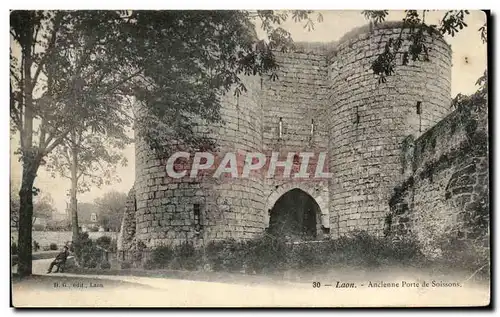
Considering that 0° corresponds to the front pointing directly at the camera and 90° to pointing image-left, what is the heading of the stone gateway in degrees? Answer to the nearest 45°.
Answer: approximately 0°

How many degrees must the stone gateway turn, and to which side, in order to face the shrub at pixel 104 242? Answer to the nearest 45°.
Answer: approximately 45° to its right

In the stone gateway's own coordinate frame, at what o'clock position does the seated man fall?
The seated man is roughly at 2 o'clock from the stone gateway.

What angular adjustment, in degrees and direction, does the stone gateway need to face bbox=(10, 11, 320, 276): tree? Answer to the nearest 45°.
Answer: approximately 45° to its right
